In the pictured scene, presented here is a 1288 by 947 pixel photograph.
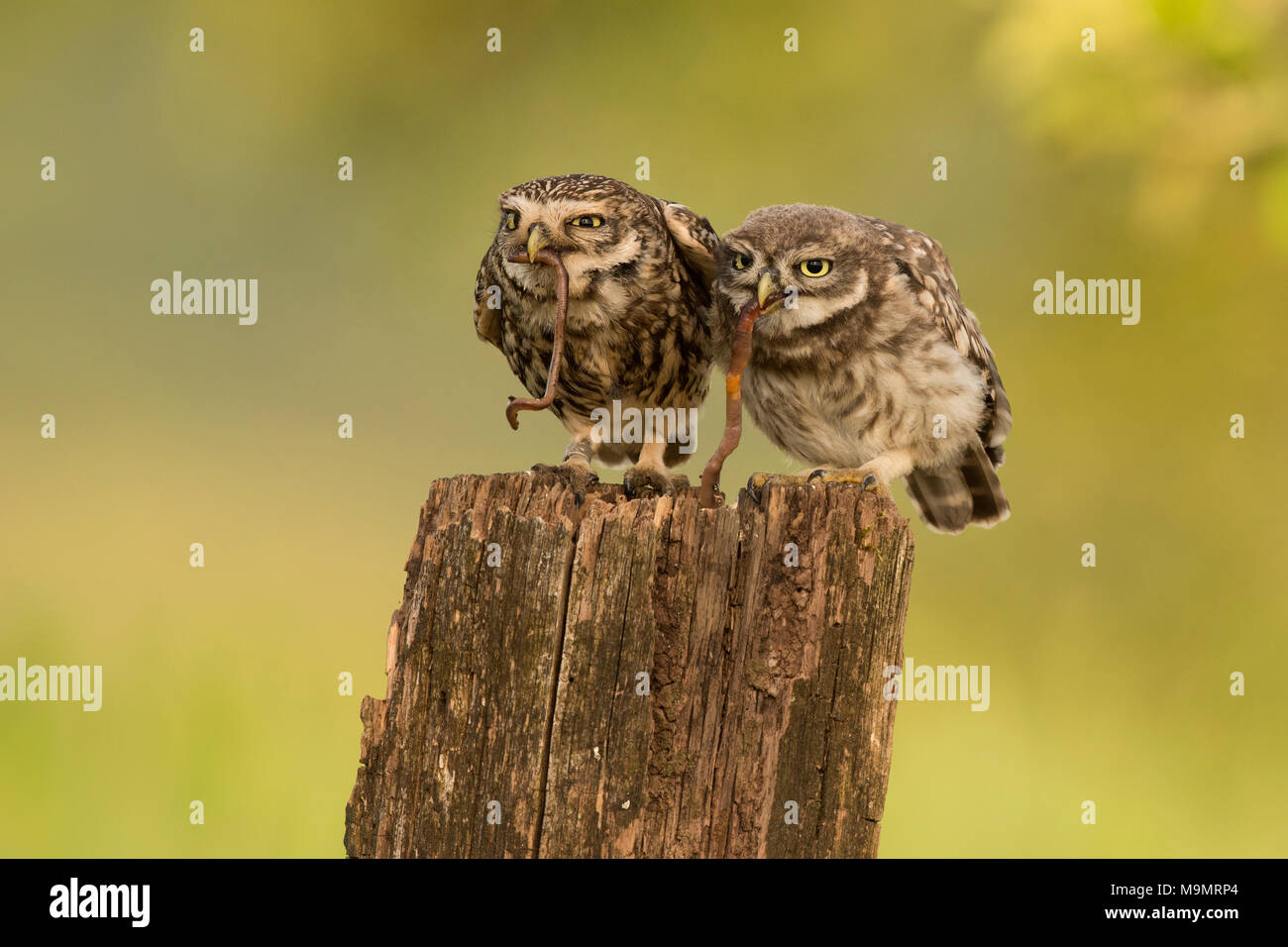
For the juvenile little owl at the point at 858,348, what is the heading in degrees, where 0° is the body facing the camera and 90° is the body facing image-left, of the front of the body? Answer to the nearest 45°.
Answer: approximately 45°

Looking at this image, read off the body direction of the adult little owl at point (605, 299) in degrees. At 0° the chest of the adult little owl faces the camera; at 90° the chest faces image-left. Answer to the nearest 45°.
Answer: approximately 45°

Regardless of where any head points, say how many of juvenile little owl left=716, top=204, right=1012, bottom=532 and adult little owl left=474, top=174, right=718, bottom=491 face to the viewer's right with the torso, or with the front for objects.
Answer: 0
